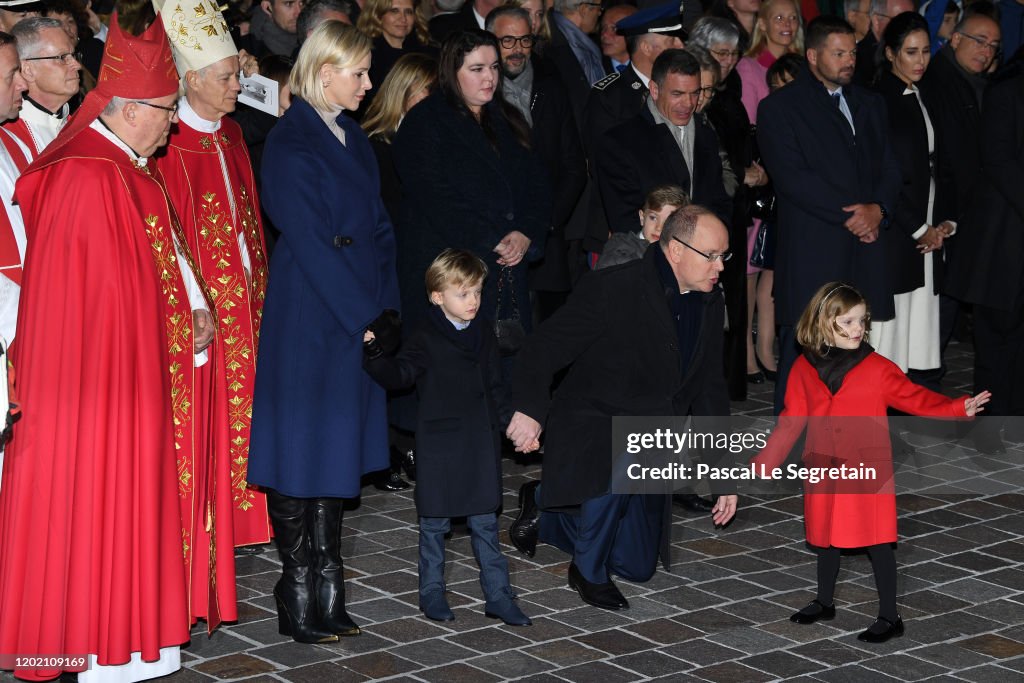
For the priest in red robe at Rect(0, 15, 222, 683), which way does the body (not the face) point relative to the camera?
to the viewer's right

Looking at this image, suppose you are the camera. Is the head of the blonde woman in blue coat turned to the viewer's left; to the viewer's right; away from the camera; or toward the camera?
to the viewer's right

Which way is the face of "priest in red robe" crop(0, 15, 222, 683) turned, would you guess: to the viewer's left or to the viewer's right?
to the viewer's right

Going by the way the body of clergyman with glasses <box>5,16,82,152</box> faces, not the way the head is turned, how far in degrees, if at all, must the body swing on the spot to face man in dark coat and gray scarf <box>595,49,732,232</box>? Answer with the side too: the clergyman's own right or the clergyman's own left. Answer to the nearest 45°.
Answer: approximately 45° to the clergyman's own left

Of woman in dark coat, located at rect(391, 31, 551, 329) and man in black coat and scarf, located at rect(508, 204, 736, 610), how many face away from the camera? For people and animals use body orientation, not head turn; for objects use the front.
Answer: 0

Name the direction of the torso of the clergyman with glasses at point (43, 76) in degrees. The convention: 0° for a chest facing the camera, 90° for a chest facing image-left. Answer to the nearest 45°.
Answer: approximately 315°

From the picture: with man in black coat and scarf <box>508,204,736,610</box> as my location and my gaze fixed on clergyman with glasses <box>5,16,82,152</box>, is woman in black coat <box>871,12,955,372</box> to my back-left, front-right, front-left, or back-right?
back-right

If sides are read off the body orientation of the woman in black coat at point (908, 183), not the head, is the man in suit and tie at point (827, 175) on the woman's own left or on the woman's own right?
on the woman's own right
